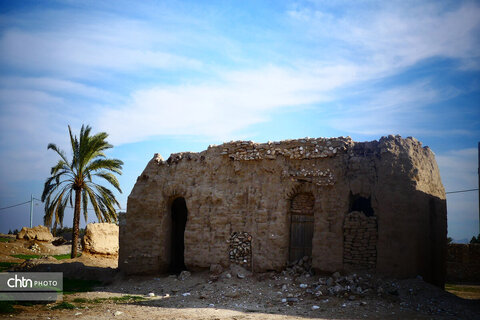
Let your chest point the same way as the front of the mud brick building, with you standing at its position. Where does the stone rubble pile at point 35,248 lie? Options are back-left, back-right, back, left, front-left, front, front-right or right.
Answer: back-right

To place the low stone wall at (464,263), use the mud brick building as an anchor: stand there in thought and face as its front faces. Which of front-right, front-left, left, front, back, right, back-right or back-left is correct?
back-left

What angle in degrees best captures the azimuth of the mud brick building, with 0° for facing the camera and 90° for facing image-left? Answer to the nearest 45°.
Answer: approximately 0°
